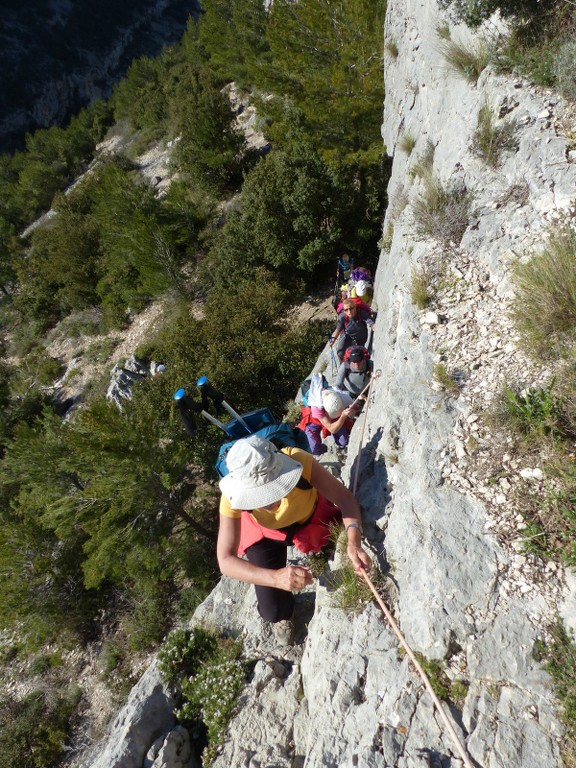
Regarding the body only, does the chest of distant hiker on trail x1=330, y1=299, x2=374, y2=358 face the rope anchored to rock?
yes

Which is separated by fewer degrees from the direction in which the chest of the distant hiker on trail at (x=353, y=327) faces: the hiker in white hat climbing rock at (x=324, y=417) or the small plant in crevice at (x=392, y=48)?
the hiker in white hat climbing rock

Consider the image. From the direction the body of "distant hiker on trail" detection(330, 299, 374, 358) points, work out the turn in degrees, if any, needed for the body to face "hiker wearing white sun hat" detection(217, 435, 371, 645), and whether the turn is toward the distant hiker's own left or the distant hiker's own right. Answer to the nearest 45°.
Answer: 0° — they already face them

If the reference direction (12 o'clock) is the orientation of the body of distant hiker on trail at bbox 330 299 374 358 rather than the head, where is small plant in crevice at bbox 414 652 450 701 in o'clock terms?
The small plant in crevice is roughly at 12 o'clock from the distant hiker on trail.

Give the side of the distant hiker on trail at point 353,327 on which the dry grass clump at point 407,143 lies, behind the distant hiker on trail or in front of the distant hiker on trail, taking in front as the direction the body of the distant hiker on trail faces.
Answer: behind

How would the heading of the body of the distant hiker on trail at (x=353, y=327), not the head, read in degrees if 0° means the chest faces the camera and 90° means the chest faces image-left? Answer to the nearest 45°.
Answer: approximately 0°
